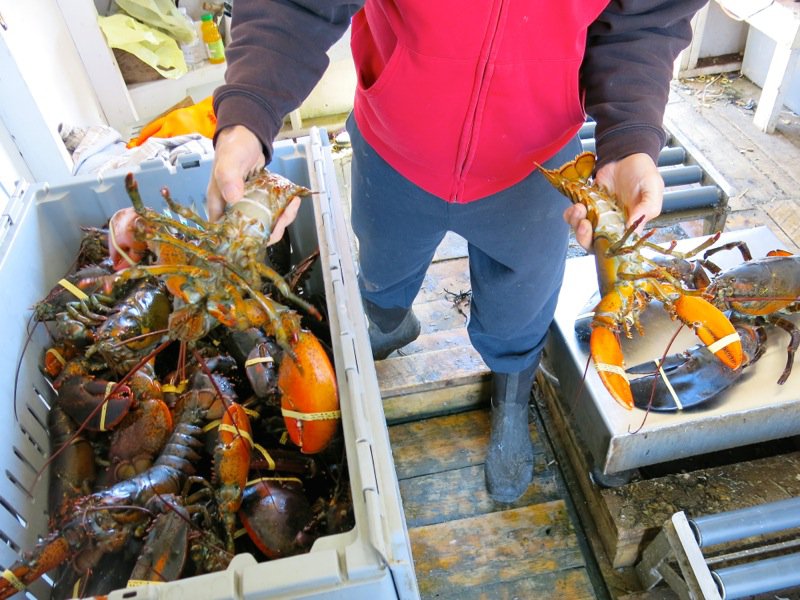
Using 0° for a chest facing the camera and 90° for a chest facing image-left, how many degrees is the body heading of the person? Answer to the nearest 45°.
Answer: approximately 0°

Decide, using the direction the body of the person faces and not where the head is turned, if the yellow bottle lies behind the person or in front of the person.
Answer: behind

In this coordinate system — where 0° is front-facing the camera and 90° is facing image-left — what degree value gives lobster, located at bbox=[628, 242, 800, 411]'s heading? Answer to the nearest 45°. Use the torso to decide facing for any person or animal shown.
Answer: approximately 90°

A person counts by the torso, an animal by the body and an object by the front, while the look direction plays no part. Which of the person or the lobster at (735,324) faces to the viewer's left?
the lobster

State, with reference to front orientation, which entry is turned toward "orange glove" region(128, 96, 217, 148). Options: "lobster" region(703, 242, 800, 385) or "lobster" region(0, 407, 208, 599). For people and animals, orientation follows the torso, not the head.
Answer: "lobster" region(703, 242, 800, 385)
